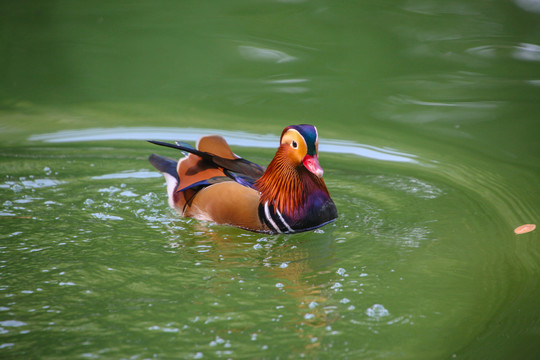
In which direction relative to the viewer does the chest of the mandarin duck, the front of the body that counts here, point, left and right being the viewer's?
facing the viewer and to the right of the viewer
